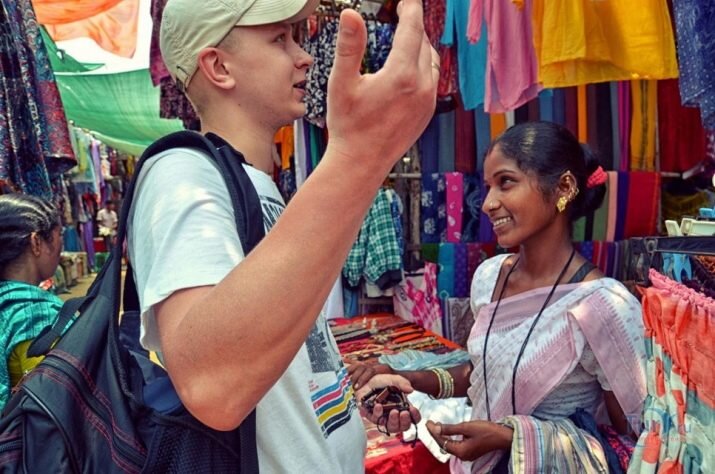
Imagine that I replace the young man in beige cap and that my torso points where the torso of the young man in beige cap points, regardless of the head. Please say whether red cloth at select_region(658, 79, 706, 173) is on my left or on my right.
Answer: on my left

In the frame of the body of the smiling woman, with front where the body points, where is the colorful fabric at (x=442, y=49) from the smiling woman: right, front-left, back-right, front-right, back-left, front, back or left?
back-right

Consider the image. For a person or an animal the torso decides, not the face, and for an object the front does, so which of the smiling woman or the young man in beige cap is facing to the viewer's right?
the young man in beige cap

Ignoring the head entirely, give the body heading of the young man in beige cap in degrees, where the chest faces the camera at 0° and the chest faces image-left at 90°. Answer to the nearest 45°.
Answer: approximately 270°

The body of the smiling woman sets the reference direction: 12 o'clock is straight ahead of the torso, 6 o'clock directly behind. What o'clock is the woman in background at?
The woman in background is roughly at 2 o'clock from the smiling woman.

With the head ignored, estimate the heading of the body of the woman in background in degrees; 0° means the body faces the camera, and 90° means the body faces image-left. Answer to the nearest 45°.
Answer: approximately 225°

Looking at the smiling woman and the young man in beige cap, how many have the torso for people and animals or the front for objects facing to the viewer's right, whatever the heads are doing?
1

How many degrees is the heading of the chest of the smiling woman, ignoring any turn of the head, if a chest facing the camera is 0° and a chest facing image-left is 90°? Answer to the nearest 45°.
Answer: approximately 45°

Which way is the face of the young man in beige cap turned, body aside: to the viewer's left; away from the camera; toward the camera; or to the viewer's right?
to the viewer's right

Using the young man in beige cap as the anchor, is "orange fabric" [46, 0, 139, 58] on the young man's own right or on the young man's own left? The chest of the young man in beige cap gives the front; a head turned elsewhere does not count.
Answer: on the young man's own left

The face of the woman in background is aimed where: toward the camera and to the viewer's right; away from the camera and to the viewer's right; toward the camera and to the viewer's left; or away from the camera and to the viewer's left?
away from the camera and to the viewer's right

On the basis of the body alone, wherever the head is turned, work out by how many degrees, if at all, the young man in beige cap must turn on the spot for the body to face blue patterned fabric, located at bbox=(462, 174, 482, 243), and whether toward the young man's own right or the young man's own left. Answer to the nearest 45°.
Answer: approximately 90° to the young man's own left
